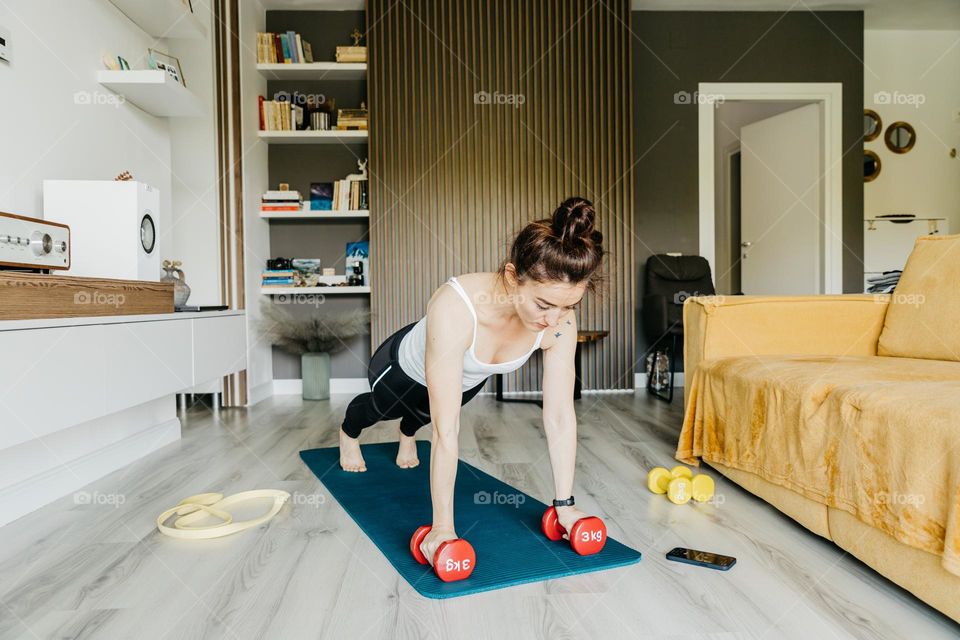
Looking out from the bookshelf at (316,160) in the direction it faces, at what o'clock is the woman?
The woman is roughly at 12 o'clock from the bookshelf.

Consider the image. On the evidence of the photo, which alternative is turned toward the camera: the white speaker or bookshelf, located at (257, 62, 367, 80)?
the bookshelf

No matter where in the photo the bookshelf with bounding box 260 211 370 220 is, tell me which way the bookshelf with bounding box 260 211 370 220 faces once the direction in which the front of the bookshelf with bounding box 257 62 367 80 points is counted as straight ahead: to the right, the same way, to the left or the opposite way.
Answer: the same way

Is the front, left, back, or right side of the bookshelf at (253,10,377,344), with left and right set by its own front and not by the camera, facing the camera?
front

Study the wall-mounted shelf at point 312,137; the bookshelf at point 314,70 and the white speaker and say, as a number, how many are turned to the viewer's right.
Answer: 1

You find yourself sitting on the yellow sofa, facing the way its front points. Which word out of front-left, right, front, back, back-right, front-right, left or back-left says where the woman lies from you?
front

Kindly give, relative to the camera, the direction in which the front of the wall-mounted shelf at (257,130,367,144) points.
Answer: facing the viewer

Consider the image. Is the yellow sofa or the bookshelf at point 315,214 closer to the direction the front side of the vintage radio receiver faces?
the yellow sofa

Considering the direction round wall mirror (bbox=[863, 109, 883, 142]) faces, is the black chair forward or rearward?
forward

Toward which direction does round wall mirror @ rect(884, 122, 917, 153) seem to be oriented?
toward the camera

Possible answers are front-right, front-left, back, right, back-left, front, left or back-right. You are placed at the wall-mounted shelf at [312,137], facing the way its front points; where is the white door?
left

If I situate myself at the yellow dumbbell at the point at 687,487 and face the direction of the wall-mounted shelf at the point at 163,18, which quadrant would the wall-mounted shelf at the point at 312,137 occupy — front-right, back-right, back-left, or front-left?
front-right

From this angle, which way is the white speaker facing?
to the viewer's right

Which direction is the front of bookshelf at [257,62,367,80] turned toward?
toward the camera
